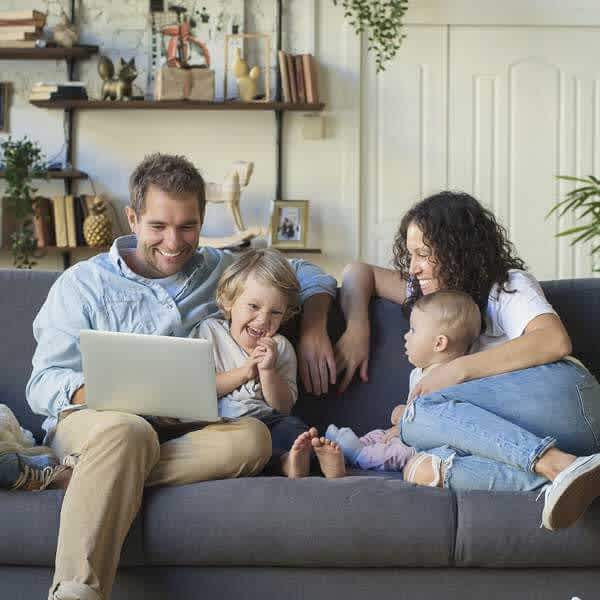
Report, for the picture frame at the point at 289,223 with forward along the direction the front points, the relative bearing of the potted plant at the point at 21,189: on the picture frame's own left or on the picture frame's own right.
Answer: on the picture frame's own right

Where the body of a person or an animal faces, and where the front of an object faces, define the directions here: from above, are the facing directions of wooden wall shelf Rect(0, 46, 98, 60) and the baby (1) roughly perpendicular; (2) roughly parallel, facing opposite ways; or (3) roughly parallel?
roughly perpendicular

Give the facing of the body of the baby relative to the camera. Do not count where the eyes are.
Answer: to the viewer's left

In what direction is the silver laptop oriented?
away from the camera

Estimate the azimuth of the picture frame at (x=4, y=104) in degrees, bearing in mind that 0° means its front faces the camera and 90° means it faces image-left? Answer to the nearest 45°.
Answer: approximately 0°

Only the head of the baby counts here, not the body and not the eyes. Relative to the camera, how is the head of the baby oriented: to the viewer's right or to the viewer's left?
to the viewer's left

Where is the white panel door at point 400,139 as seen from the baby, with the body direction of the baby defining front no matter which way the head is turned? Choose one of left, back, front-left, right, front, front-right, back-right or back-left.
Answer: right
